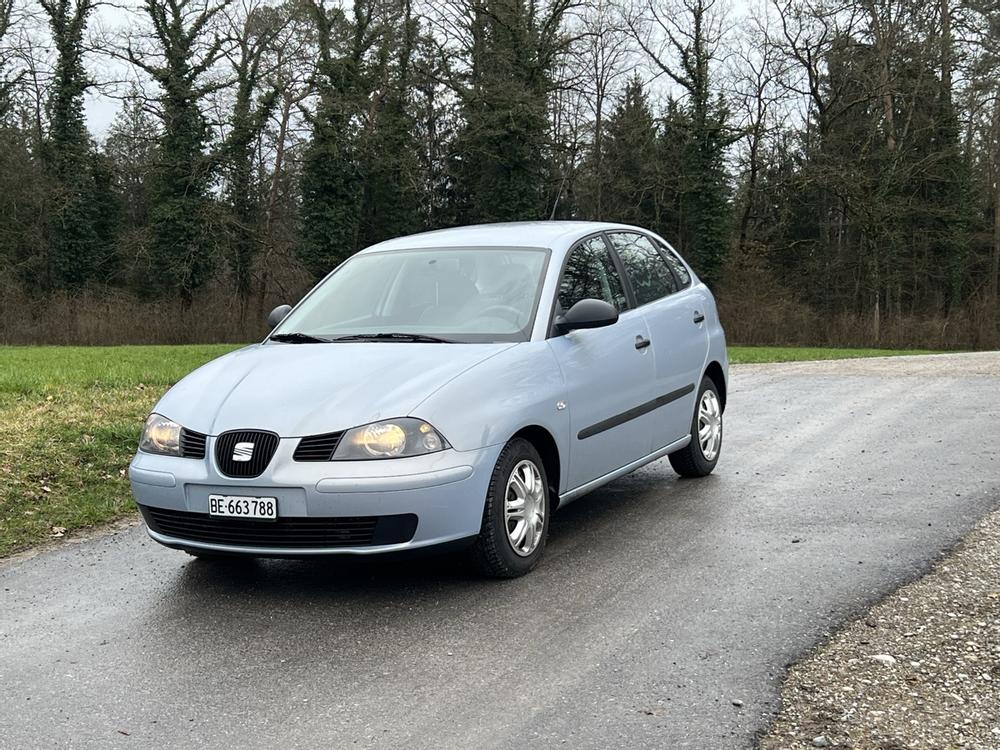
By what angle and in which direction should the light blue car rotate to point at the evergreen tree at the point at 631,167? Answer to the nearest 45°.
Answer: approximately 135° to its right

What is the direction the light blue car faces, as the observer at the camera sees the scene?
facing the viewer and to the left of the viewer

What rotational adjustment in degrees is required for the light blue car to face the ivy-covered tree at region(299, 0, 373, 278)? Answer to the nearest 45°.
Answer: approximately 135° to its right

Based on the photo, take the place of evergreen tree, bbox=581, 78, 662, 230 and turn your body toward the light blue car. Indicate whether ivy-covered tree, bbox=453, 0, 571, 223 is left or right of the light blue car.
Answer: right

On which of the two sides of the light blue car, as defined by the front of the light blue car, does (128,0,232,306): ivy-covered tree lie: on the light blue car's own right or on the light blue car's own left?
on the light blue car's own right

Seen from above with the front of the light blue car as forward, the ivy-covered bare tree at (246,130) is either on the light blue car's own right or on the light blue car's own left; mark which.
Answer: on the light blue car's own right

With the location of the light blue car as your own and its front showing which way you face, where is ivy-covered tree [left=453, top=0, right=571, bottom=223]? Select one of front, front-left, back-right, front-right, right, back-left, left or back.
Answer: back-right

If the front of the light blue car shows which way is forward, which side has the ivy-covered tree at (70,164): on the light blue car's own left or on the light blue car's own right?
on the light blue car's own right

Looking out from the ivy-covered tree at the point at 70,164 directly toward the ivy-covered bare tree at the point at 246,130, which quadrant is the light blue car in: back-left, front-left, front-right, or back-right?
front-right
